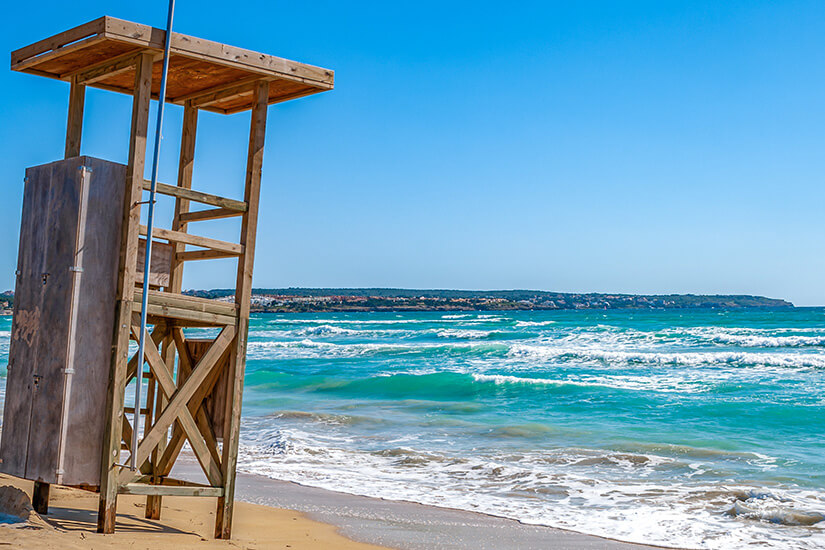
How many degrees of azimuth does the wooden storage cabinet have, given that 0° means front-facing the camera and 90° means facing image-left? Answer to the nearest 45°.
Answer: approximately 45°
